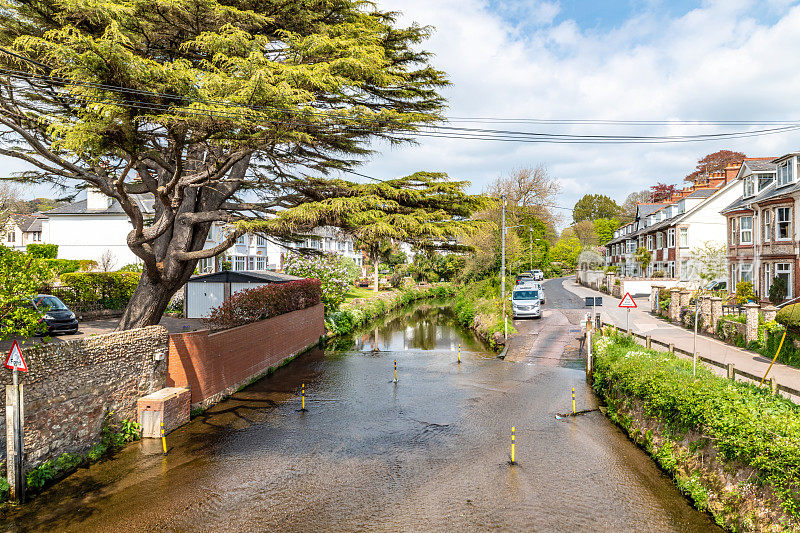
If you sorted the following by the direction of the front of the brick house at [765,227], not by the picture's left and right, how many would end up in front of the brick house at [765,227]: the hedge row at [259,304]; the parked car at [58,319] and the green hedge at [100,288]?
3

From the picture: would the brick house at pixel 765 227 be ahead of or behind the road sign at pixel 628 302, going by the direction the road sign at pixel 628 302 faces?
behind

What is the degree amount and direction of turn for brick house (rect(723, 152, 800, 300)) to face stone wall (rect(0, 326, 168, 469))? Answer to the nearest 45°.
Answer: approximately 45° to its left

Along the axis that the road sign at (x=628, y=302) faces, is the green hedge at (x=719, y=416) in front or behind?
in front

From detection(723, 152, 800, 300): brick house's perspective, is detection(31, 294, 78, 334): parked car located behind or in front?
in front

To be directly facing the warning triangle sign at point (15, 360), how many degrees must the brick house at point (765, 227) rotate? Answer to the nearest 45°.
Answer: approximately 45° to its left

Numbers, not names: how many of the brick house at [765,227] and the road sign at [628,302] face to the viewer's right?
0

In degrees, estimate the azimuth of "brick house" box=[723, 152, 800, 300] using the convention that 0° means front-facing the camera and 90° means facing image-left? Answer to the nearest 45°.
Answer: approximately 45°

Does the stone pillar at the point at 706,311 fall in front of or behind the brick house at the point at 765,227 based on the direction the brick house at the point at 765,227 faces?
in front

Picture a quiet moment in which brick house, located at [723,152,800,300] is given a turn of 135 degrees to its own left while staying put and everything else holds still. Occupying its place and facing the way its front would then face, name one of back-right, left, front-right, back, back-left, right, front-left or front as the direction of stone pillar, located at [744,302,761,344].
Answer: right

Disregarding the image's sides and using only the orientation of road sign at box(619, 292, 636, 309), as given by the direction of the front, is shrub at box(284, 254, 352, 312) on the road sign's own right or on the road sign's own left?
on the road sign's own right
